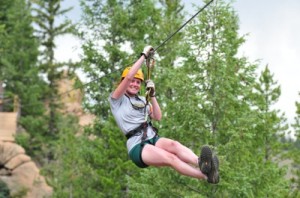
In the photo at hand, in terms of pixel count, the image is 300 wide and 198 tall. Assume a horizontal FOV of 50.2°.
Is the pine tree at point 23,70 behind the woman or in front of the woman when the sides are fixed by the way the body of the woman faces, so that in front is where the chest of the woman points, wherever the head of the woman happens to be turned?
behind

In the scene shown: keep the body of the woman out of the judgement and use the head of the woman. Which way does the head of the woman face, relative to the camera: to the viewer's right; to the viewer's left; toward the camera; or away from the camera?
toward the camera

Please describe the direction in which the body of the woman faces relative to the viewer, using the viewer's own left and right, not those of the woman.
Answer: facing the viewer and to the right of the viewer
